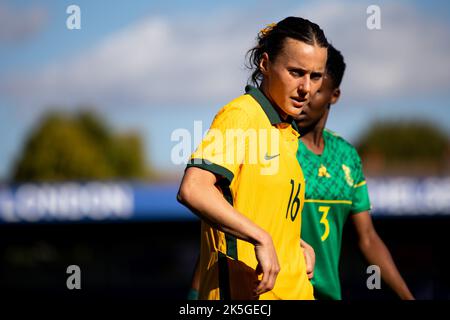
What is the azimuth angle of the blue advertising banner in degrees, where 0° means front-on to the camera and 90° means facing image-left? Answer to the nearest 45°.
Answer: approximately 0°

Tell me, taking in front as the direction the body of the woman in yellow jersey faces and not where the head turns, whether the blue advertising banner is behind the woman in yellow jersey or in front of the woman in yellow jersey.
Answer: behind

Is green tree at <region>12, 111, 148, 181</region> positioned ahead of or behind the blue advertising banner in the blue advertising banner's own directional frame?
behind

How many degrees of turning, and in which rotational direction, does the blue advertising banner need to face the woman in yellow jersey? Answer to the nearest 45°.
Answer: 0° — it already faces them
